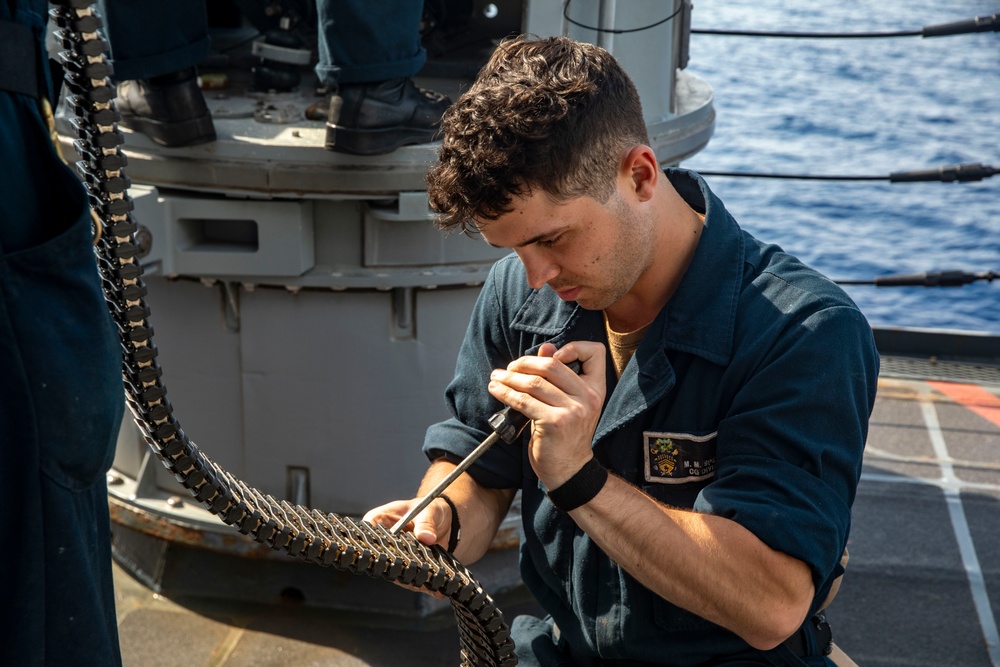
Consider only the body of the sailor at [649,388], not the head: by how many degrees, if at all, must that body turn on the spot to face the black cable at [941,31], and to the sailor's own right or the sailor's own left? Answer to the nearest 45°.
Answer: approximately 135° to the sailor's own right

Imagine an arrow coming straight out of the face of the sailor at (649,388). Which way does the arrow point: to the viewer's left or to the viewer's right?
to the viewer's left

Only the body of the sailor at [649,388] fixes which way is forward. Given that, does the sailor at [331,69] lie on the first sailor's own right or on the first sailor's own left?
on the first sailor's own right

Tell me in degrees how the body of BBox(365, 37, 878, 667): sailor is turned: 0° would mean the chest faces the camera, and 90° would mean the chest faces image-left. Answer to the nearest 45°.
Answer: approximately 45°

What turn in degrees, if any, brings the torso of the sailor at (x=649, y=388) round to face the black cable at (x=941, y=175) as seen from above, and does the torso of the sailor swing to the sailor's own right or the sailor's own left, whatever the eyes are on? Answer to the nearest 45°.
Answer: approximately 135° to the sailor's own right
